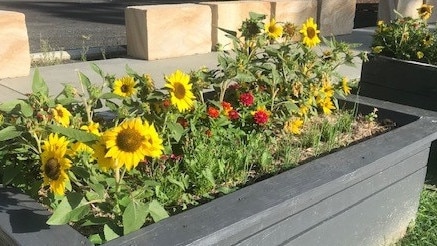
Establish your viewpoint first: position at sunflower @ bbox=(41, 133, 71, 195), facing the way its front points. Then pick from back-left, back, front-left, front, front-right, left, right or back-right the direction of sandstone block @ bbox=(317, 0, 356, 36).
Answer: back

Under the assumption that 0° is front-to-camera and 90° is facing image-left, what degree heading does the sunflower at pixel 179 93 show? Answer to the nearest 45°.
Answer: approximately 315°

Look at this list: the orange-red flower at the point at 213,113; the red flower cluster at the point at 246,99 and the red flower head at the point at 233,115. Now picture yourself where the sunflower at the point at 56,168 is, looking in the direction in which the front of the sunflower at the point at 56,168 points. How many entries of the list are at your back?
3

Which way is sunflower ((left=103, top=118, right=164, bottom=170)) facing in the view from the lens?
facing the viewer

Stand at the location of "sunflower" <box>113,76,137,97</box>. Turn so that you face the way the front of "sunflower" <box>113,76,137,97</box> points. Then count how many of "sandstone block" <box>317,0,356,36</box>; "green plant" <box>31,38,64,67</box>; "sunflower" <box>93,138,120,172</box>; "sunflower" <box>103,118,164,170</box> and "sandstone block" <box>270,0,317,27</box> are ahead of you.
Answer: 2

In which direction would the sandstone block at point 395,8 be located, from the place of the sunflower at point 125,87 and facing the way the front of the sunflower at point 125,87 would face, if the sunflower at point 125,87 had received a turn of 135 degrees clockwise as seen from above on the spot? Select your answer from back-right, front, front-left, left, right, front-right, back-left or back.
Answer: right

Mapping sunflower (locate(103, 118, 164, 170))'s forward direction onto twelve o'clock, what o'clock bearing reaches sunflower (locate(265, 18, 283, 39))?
sunflower (locate(265, 18, 283, 39)) is roughly at 7 o'clock from sunflower (locate(103, 118, 164, 170)).

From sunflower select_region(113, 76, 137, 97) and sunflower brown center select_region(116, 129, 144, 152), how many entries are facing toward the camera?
2

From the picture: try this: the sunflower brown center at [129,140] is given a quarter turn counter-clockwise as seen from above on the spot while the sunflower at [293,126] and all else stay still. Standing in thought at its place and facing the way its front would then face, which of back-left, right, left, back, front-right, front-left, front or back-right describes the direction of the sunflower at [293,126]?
front-left

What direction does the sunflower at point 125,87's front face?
toward the camera
